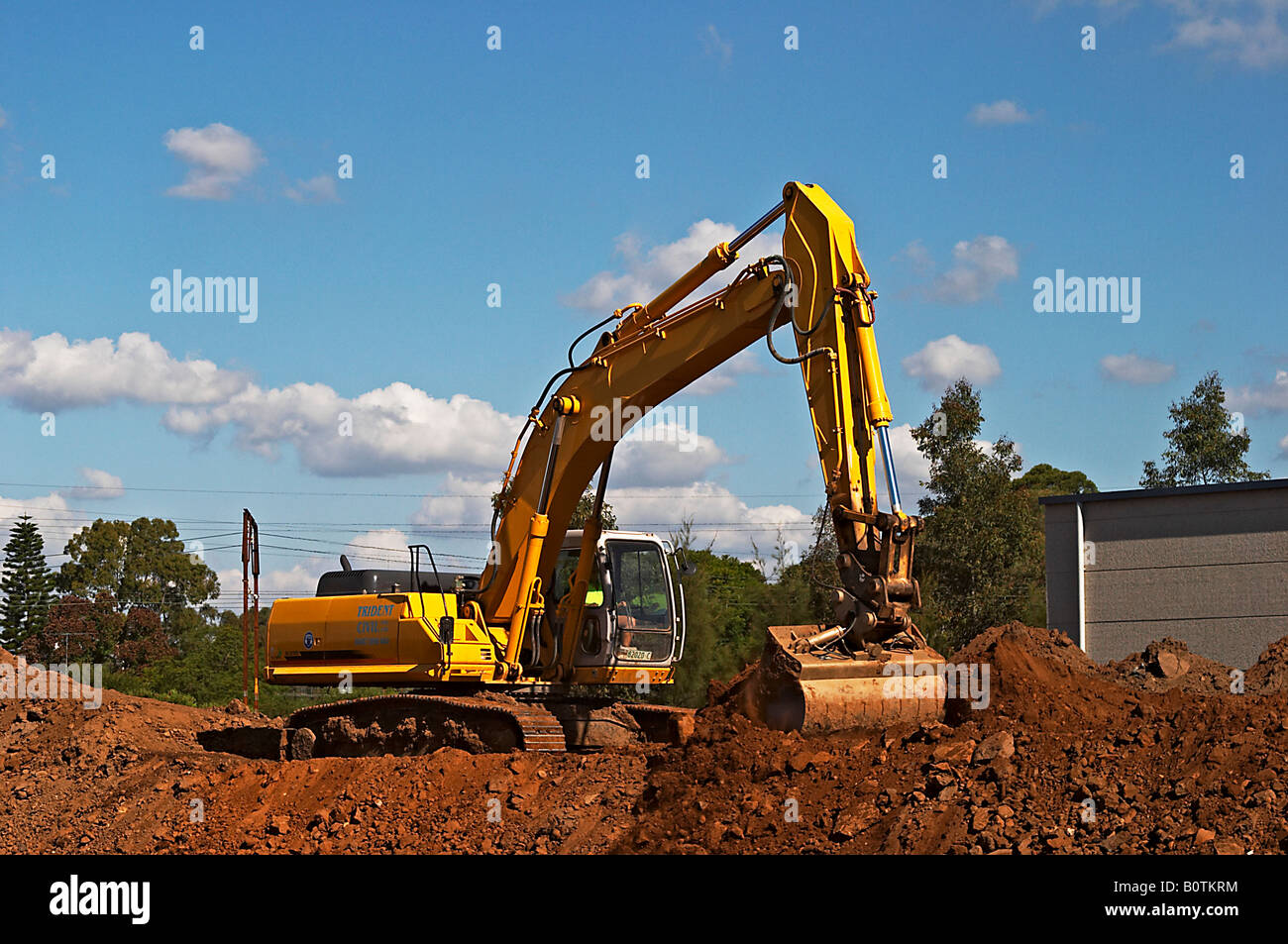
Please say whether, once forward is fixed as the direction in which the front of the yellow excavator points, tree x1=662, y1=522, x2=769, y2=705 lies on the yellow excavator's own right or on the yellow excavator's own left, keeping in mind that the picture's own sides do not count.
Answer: on the yellow excavator's own left

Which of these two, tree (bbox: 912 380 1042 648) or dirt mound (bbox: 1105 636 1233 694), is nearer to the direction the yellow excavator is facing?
the dirt mound

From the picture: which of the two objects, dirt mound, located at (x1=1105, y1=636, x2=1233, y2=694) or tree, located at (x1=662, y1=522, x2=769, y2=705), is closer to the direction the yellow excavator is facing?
the dirt mound

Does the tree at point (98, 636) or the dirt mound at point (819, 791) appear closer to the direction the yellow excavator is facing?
the dirt mound

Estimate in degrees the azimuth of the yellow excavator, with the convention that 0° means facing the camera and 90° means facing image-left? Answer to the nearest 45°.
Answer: approximately 315°

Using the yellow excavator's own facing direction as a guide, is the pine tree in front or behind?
behind

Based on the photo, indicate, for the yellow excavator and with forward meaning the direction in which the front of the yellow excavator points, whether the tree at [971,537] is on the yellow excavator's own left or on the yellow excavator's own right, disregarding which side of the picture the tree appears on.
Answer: on the yellow excavator's own left

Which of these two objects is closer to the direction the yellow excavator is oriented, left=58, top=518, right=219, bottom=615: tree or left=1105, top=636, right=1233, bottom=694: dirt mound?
the dirt mound

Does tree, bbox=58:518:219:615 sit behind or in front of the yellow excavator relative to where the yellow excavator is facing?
behind
